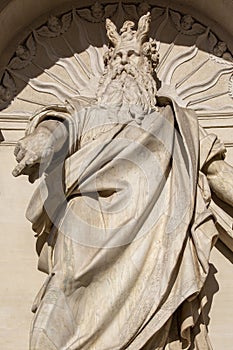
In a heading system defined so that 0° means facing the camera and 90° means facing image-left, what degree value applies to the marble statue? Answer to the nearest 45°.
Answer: approximately 0°
